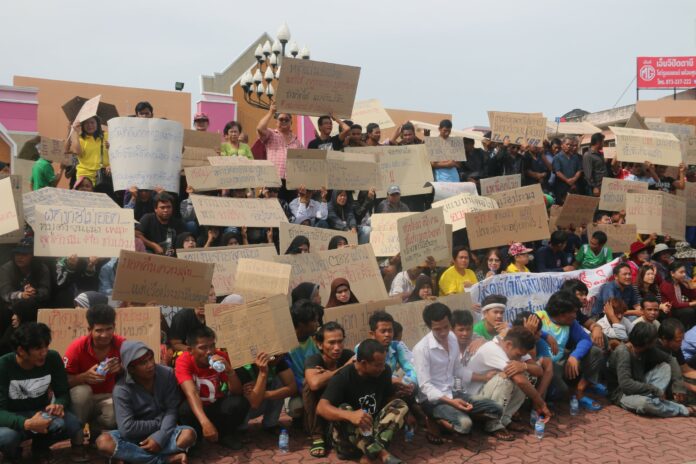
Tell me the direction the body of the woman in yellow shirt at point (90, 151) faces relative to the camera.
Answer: toward the camera

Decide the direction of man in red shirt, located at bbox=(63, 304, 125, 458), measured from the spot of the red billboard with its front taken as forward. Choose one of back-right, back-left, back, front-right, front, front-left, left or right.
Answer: front

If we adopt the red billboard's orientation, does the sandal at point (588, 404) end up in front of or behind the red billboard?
in front

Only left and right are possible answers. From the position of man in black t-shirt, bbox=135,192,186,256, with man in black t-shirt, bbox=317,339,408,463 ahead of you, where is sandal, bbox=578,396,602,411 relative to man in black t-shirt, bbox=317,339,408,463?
left

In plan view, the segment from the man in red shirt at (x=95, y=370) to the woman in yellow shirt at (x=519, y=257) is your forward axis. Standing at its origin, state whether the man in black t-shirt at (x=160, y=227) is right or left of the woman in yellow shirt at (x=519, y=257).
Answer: left

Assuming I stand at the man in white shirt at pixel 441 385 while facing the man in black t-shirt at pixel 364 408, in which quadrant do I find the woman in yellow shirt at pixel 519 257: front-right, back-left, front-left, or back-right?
back-right

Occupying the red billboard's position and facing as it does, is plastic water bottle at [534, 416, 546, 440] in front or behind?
in front

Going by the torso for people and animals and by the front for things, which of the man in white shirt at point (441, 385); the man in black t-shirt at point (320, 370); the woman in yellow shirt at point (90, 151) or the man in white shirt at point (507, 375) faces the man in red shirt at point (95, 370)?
the woman in yellow shirt

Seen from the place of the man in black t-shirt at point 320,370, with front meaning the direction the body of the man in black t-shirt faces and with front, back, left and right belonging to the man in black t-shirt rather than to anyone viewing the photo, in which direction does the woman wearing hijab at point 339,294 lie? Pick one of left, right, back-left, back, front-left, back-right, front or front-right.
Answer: back-left

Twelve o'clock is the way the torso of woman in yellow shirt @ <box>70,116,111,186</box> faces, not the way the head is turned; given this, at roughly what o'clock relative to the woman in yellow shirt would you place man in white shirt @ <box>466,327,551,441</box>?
The man in white shirt is roughly at 11 o'clock from the woman in yellow shirt.

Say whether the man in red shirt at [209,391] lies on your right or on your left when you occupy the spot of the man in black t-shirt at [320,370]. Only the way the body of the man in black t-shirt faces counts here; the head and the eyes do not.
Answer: on your right

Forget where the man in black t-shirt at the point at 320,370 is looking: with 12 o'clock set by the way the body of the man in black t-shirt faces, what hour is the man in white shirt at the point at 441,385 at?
The man in white shirt is roughly at 10 o'clock from the man in black t-shirt.

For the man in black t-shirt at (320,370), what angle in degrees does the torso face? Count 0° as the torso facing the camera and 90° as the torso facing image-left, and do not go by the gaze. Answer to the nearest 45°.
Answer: approximately 315°

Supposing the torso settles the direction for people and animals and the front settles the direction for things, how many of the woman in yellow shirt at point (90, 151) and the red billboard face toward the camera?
2
